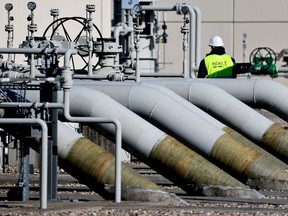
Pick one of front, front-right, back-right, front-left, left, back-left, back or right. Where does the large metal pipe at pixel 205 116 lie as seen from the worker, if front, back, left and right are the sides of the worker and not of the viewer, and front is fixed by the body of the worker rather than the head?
back

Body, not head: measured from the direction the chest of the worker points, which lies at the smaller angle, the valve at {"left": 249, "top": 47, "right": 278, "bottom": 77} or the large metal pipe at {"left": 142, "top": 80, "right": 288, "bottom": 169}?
the valve

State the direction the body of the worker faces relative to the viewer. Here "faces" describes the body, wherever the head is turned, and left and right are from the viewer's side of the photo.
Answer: facing away from the viewer

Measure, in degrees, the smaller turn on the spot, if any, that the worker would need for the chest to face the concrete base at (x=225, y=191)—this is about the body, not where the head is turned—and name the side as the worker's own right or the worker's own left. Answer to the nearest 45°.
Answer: approximately 180°

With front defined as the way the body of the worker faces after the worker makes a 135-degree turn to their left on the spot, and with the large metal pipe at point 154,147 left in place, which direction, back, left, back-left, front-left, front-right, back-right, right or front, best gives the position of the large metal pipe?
front-left

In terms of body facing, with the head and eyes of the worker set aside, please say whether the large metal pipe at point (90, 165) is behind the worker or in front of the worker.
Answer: behind

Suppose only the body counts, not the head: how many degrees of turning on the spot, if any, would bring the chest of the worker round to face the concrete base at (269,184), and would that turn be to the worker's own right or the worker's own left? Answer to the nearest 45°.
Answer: approximately 180°

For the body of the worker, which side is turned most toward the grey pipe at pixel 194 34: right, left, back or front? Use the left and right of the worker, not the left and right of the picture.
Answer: left

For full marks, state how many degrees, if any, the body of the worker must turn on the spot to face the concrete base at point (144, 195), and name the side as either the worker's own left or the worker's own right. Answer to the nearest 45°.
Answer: approximately 180°

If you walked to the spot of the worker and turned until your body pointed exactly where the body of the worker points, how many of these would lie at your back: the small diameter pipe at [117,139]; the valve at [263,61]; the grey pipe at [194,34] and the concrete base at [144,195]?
2
